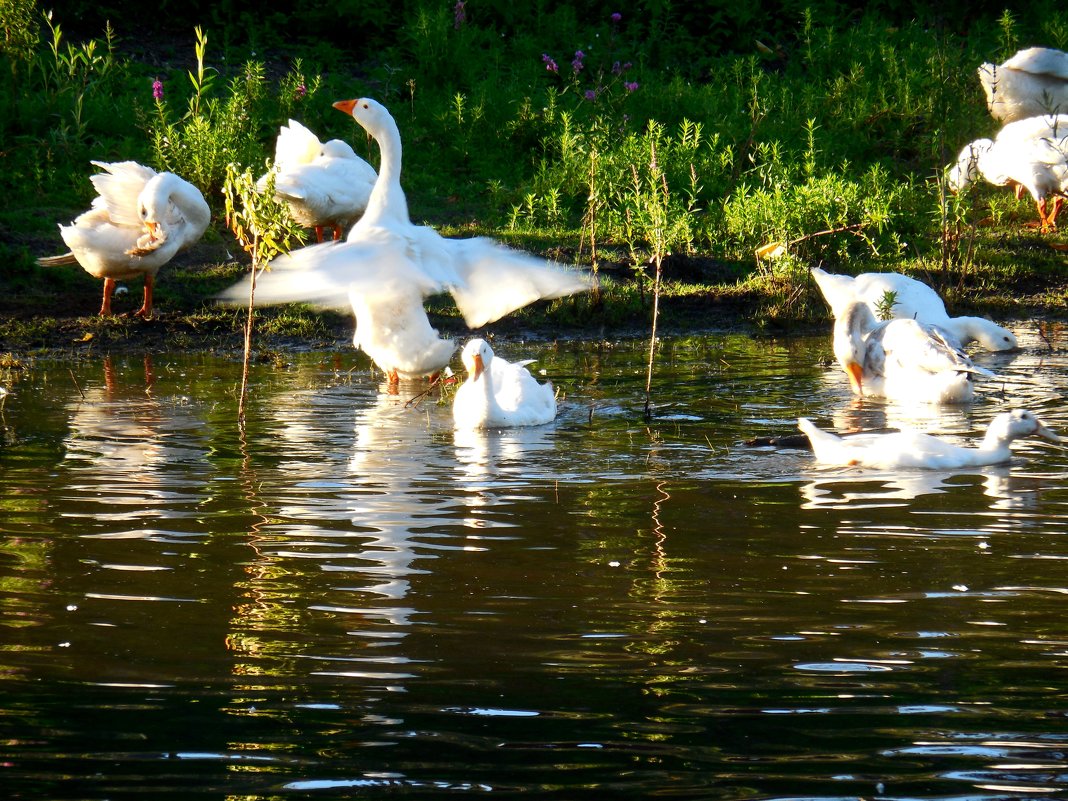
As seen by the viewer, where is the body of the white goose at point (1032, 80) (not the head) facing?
to the viewer's right

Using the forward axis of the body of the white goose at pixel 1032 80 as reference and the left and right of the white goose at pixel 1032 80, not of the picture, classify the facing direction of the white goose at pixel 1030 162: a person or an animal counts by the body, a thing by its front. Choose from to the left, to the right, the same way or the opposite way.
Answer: the opposite way

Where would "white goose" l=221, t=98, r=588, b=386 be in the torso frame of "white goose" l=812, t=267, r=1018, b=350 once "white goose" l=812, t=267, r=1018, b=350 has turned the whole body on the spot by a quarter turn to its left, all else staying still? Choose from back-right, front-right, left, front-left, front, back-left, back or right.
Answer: back-left

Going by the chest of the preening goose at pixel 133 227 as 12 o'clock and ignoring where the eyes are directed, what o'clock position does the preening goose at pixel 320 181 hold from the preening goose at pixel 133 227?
the preening goose at pixel 320 181 is roughly at 11 o'clock from the preening goose at pixel 133 227.

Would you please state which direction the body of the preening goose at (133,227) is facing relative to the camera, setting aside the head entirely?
to the viewer's right

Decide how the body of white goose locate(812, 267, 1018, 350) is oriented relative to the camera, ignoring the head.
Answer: to the viewer's right

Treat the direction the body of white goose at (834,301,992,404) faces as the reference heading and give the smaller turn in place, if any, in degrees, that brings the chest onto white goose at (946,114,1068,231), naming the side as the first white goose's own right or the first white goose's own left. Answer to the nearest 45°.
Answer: approximately 90° to the first white goose's own right

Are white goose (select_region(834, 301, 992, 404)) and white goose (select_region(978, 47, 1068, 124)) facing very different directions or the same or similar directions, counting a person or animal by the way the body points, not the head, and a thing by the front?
very different directions

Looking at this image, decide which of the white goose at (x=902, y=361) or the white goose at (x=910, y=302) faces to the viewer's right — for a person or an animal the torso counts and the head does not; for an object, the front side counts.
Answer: the white goose at (x=910, y=302)

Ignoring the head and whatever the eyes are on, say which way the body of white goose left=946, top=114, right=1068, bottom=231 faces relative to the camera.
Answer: to the viewer's left
